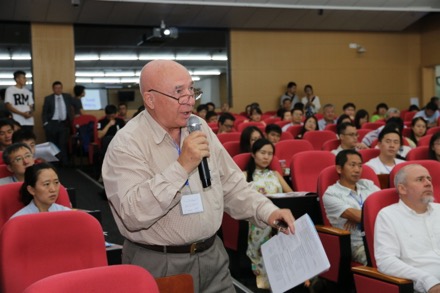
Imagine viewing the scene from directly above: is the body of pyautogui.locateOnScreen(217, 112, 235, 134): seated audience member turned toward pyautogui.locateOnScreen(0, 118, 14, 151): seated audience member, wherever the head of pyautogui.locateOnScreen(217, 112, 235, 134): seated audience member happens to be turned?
no

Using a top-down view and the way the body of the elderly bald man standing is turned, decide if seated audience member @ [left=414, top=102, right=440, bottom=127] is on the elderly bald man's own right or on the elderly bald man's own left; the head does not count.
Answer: on the elderly bald man's own left

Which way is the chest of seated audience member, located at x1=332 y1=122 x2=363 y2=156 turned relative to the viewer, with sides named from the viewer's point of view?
facing the viewer and to the right of the viewer

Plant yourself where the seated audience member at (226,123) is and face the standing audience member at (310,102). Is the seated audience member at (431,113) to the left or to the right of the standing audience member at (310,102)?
right

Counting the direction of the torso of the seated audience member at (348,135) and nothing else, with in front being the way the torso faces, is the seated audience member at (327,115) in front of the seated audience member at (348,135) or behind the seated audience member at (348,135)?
behind

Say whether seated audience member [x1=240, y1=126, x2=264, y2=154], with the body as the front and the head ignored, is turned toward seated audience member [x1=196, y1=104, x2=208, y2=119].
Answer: no

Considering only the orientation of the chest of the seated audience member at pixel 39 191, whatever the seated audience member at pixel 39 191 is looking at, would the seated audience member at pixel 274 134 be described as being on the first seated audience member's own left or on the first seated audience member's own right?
on the first seated audience member's own left

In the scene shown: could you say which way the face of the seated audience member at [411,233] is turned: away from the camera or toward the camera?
toward the camera

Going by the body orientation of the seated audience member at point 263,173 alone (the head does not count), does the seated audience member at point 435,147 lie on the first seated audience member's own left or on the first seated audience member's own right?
on the first seated audience member's own left

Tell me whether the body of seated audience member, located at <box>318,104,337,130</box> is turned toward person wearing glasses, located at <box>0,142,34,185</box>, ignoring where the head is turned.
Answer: no

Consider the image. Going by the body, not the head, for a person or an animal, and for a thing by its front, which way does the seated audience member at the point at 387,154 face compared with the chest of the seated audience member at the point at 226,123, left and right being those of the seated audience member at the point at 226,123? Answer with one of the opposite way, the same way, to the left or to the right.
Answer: the same way

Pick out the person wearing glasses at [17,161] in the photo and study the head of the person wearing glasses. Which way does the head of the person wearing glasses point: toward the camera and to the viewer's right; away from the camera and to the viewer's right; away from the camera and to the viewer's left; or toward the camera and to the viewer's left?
toward the camera and to the viewer's right

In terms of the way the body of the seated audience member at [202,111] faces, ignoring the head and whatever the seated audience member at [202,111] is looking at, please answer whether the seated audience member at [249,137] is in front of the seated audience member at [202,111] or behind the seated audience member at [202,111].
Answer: in front
